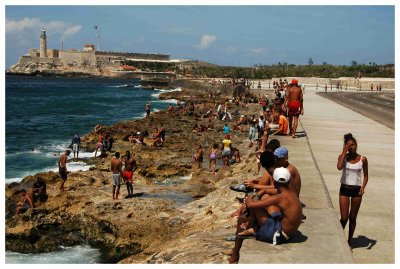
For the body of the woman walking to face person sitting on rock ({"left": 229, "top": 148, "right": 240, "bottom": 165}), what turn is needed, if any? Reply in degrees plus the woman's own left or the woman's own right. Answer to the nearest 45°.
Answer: approximately 180°

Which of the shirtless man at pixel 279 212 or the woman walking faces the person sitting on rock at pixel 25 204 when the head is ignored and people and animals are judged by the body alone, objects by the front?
the shirtless man

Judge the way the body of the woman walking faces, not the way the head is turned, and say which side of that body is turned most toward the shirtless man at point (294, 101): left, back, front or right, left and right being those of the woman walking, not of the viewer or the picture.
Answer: back

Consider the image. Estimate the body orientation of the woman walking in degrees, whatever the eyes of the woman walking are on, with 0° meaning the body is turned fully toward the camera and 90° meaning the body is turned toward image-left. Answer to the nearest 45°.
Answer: approximately 0°

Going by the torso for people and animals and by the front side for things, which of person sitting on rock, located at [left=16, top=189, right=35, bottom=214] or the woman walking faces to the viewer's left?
the person sitting on rock

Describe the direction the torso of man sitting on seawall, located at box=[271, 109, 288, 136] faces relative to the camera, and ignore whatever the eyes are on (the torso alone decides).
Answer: to the viewer's left

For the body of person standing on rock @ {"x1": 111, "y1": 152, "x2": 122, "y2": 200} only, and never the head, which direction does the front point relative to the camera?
away from the camera

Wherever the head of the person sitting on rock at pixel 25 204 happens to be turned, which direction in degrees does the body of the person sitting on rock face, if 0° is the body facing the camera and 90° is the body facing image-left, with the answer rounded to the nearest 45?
approximately 90°

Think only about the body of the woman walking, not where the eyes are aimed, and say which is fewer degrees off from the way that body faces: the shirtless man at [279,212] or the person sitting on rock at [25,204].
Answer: the shirtless man

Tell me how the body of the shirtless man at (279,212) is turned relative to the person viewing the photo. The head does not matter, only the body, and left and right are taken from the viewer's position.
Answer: facing away from the viewer and to the left of the viewer
